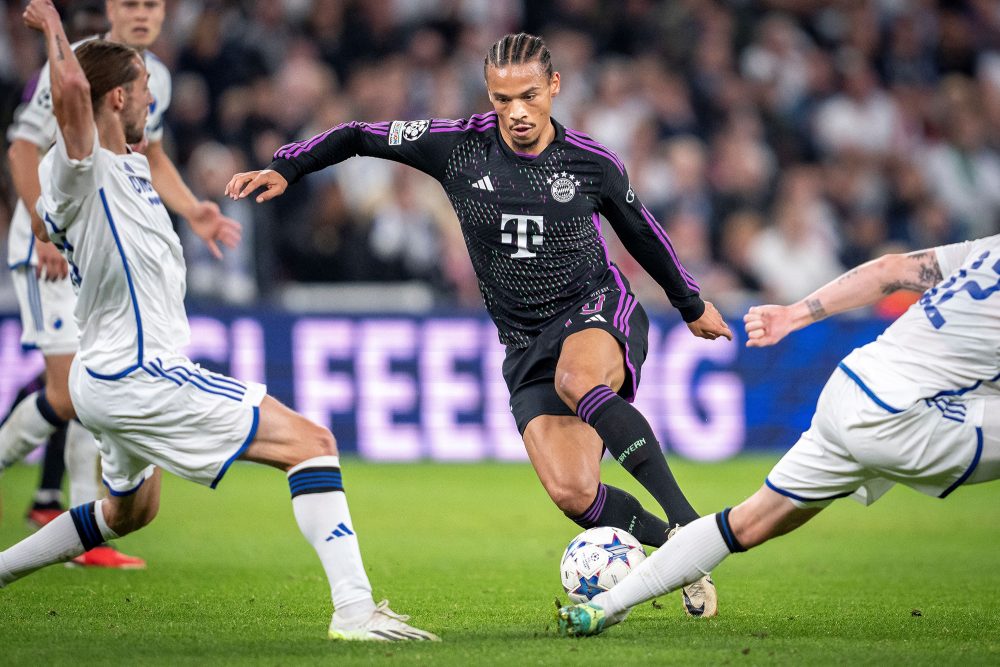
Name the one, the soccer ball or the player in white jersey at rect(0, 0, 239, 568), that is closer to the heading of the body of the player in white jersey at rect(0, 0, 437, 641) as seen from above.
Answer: the soccer ball

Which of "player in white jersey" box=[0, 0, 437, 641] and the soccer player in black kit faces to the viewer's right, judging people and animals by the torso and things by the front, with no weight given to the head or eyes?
the player in white jersey

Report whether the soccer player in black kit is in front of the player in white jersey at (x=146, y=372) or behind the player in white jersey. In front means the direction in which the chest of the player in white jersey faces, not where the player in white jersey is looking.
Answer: in front

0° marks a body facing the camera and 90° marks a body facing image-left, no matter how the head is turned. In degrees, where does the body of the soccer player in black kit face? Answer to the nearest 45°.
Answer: approximately 0°

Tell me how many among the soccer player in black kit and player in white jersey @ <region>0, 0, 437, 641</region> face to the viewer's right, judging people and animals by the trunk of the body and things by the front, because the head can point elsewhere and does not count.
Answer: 1

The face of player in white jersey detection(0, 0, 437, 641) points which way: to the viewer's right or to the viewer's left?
to the viewer's right

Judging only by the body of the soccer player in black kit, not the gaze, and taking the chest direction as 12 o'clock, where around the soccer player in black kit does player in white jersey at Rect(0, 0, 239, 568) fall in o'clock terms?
The player in white jersey is roughly at 4 o'clock from the soccer player in black kit.

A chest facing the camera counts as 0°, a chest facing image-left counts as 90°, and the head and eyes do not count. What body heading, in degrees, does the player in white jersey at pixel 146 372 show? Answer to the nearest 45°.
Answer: approximately 270°
